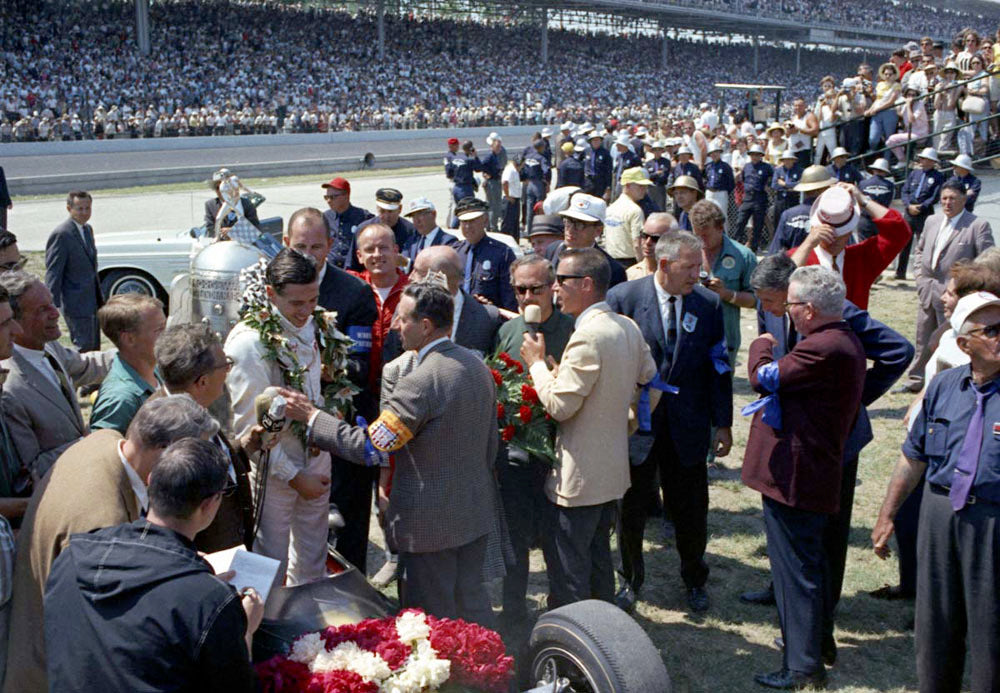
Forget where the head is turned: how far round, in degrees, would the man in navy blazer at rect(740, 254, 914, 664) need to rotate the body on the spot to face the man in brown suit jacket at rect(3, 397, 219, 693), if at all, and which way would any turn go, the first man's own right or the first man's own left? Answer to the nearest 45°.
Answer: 0° — they already face them

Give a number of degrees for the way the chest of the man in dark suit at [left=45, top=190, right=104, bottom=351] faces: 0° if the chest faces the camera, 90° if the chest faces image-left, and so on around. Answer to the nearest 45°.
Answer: approximately 315°

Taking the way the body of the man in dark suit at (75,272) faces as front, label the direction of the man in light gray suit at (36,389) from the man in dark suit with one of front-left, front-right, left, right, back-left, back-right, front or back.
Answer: front-right

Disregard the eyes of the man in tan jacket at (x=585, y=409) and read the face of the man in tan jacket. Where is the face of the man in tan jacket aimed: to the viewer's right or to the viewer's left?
to the viewer's left

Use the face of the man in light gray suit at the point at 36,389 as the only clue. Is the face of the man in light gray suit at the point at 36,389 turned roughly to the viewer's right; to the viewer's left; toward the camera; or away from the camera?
to the viewer's right

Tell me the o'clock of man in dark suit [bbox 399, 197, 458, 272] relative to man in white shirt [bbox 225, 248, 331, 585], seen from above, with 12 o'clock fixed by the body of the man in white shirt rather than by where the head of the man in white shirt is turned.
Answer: The man in dark suit is roughly at 8 o'clock from the man in white shirt.

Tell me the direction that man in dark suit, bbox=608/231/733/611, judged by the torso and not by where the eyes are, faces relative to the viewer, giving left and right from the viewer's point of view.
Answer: facing the viewer

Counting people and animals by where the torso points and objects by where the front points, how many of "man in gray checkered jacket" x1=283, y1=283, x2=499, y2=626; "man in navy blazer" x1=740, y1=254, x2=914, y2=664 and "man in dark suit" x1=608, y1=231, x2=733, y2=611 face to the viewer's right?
0

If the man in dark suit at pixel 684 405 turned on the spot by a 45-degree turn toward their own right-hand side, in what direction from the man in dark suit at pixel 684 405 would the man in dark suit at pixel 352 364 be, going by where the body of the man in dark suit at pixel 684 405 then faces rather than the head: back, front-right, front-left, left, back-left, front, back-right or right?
front-right

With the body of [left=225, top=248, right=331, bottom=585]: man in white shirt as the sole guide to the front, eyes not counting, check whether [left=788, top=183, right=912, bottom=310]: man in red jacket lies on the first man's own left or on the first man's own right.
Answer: on the first man's own left

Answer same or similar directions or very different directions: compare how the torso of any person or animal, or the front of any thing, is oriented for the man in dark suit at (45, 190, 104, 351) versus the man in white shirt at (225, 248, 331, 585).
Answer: same or similar directions

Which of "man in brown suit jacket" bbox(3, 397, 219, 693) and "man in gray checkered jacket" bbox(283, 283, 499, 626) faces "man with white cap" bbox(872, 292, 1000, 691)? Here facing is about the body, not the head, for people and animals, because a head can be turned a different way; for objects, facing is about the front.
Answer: the man in brown suit jacket

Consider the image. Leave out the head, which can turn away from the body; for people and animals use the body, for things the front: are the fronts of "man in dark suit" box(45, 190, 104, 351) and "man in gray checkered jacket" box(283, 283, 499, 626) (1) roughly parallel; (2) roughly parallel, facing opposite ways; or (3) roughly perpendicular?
roughly parallel, facing opposite ways

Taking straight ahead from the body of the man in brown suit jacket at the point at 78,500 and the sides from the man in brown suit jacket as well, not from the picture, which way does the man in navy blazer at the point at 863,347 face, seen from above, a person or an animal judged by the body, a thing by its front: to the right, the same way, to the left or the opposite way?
the opposite way

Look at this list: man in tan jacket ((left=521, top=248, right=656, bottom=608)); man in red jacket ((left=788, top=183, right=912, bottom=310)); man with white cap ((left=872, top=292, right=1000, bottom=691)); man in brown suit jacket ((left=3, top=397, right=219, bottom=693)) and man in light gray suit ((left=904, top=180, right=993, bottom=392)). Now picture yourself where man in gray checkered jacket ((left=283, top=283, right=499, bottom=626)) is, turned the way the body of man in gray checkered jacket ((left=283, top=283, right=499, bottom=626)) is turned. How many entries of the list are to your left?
1

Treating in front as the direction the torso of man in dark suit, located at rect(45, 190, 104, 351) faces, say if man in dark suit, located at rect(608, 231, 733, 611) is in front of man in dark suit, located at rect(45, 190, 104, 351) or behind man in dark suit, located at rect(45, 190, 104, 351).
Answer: in front

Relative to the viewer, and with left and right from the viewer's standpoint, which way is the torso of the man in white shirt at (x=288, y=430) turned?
facing the viewer and to the right of the viewer
